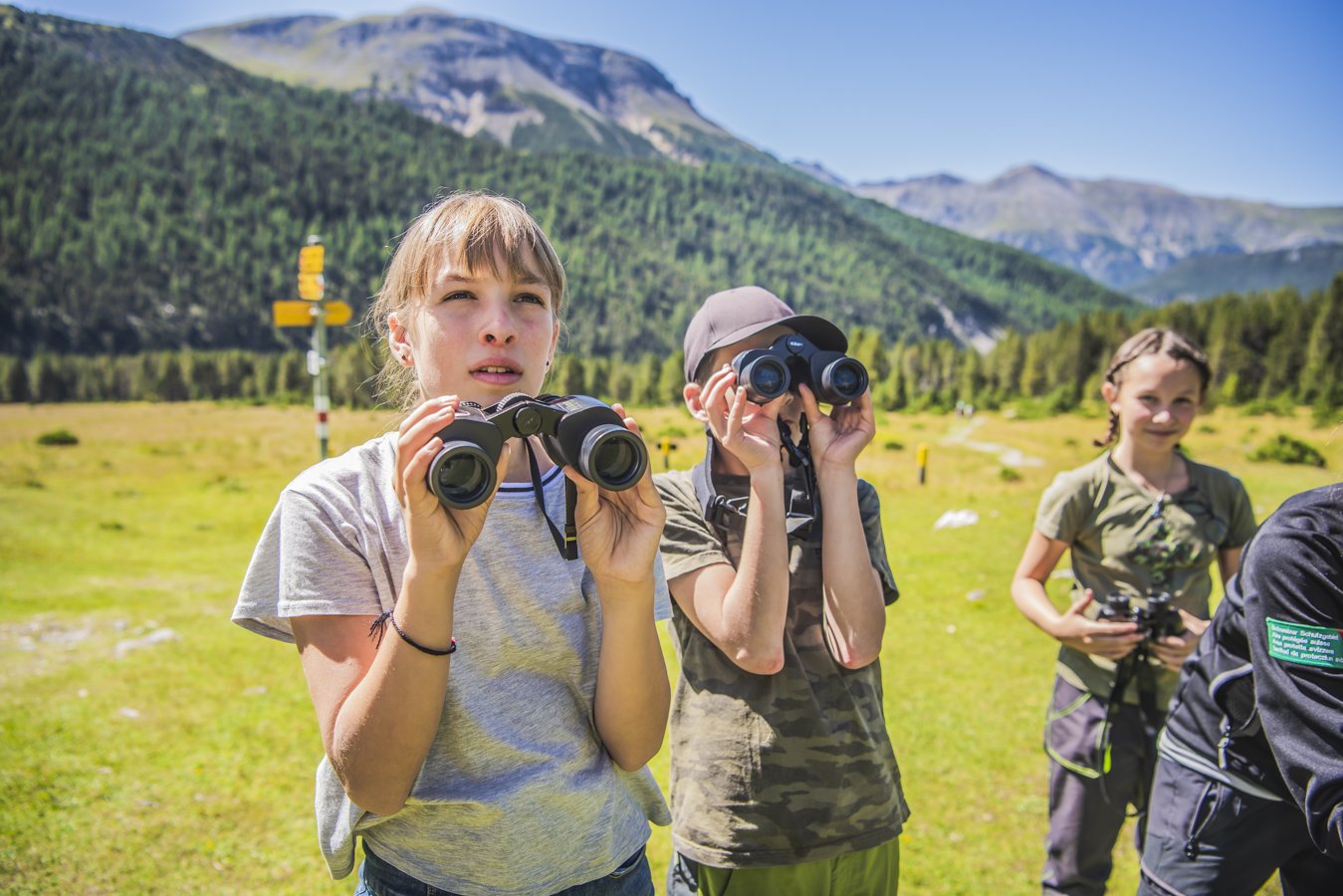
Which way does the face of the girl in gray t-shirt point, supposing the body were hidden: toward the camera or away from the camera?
toward the camera

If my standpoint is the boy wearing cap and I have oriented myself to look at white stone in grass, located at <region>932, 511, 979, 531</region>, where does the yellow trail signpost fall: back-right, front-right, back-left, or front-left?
front-left

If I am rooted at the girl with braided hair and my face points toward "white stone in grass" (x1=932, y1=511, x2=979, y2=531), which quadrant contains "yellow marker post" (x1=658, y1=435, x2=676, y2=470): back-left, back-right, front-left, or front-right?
front-left

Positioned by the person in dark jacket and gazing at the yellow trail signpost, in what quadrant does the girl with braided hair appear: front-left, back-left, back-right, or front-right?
front-right

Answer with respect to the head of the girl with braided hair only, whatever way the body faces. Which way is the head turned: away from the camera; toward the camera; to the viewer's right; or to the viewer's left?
toward the camera

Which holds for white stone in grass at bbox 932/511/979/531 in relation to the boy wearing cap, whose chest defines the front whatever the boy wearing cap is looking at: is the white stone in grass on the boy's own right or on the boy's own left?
on the boy's own left

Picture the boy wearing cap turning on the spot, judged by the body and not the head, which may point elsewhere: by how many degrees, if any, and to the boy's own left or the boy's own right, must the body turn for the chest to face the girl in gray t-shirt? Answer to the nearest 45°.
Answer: approximately 90° to the boy's own right

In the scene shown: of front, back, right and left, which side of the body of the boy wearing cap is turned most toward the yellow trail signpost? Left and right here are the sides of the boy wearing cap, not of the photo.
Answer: back
